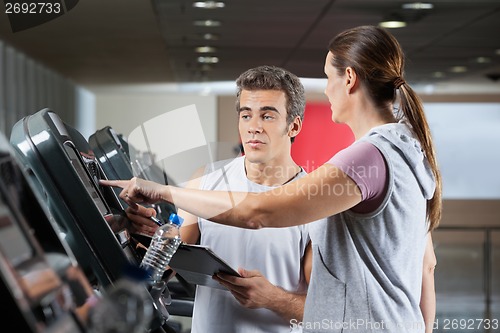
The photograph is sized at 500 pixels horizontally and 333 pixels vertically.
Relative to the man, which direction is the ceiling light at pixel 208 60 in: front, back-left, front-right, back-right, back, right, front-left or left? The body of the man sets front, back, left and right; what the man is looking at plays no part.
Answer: back-right

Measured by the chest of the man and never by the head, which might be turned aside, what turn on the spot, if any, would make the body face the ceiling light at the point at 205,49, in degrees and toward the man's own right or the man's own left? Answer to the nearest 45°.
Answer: approximately 135° to the man's own right

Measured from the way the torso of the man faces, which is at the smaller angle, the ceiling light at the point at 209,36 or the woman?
the woman

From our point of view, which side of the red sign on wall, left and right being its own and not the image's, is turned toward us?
front
